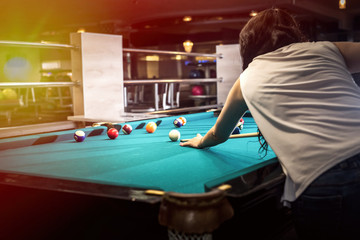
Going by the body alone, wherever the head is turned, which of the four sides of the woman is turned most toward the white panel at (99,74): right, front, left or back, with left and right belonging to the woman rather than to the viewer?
front

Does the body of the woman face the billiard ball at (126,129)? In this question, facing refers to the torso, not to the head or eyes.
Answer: yes

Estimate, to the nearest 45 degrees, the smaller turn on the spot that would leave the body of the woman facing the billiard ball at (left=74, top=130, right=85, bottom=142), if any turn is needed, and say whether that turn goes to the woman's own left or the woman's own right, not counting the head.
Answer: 0° — they already face it

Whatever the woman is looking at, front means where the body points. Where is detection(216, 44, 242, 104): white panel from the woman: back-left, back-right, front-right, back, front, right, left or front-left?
front-right

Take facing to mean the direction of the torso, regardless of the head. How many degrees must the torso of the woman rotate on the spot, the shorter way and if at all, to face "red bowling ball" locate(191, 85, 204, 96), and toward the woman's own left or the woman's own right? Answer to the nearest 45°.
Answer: approximately 45° to the woman's own right

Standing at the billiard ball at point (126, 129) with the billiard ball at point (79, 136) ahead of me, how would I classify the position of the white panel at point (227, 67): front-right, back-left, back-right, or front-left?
back-right

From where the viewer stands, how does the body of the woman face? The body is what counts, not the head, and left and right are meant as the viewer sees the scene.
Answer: facing away from the viewer and to the left of the viewer
